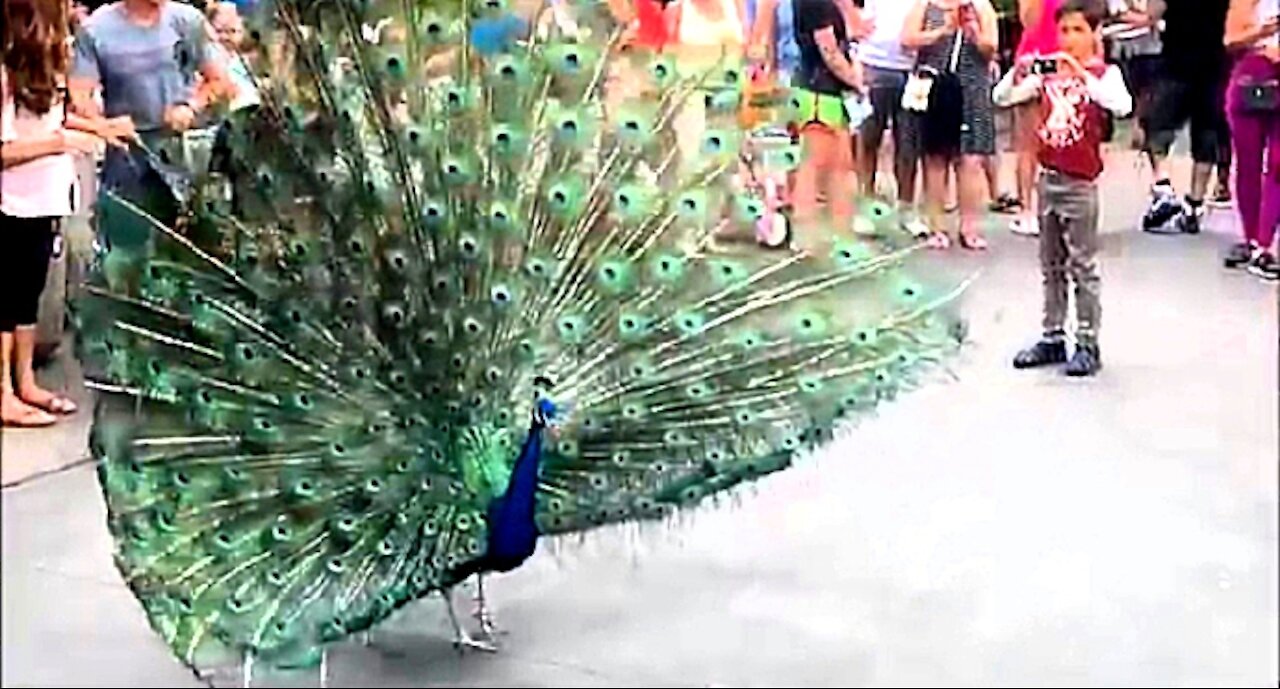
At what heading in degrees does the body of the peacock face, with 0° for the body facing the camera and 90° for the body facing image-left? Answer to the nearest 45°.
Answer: approximately 315°

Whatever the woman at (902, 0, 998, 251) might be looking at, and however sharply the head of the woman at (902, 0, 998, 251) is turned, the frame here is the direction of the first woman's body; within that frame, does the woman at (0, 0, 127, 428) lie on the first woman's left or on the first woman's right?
on the first woman's right

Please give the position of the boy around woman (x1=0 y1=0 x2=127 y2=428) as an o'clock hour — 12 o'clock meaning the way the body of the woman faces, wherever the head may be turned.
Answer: The boy is roughly at 12 o'clock from the woman.

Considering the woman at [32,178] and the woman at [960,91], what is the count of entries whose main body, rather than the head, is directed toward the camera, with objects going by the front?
1

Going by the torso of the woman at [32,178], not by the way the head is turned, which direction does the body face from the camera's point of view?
to the viewer's right

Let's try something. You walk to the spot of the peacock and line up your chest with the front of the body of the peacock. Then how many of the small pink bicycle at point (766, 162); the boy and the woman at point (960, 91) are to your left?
3

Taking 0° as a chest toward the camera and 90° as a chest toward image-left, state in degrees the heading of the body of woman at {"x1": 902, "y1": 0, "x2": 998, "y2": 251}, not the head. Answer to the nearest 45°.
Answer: approximately 0°

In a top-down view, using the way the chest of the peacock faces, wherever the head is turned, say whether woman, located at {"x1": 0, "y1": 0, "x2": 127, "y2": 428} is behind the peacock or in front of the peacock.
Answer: behind

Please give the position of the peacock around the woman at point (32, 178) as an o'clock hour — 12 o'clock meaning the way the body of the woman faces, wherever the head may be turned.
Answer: The peacock is roughly at 2 o'clock from the woman.

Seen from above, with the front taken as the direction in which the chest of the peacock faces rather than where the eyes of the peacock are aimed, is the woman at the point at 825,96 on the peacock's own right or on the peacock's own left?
on the peacock's own left

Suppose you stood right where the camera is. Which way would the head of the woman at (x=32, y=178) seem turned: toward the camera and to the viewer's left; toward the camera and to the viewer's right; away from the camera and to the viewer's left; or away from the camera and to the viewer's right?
away from the camera and to the viewer's right
